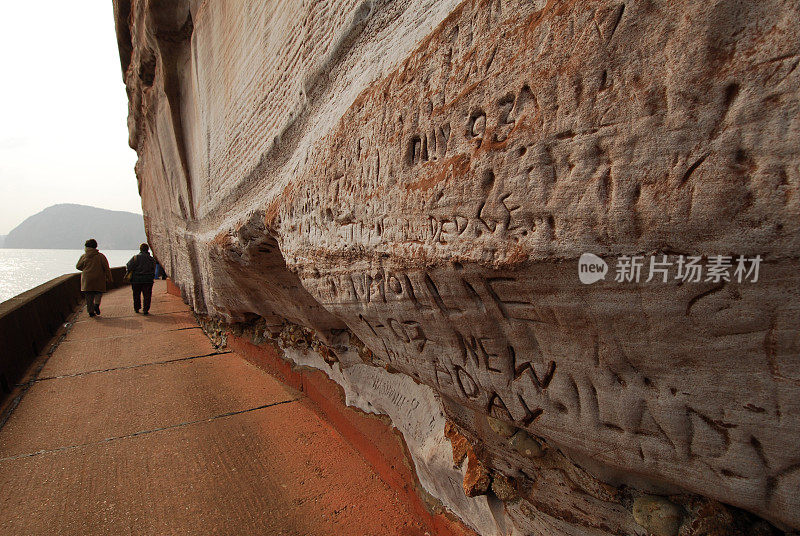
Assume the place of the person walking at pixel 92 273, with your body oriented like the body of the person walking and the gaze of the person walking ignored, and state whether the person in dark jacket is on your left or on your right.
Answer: on your right

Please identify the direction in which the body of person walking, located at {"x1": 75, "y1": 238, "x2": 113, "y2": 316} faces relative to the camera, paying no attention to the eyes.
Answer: away from the camera
